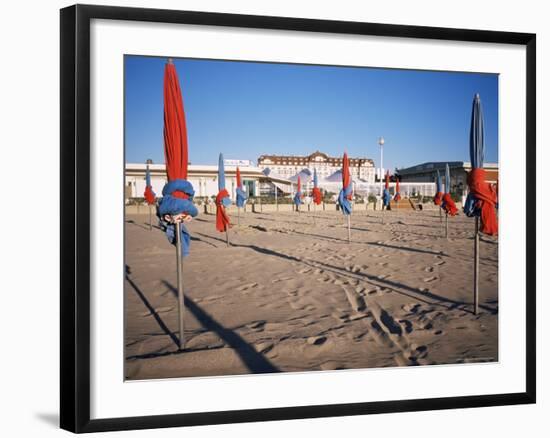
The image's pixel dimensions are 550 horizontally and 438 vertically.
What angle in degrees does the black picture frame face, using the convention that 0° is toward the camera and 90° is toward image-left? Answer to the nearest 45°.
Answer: approximately 315°
